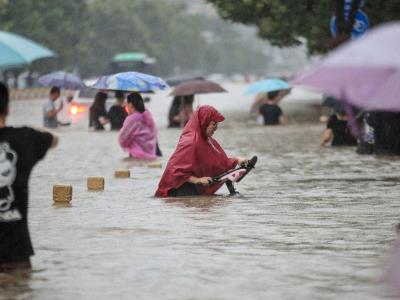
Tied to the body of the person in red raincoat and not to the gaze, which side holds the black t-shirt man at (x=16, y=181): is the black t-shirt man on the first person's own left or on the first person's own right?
on the first person's own right

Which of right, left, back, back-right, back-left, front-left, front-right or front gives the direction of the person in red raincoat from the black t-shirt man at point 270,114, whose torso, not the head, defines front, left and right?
back

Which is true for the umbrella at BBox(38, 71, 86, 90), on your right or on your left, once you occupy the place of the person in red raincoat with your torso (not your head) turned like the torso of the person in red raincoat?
on your left

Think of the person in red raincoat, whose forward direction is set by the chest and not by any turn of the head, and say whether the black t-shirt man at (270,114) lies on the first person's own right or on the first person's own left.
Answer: on the first person's own left

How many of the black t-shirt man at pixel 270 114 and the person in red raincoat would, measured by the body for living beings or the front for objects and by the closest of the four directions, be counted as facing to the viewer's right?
1

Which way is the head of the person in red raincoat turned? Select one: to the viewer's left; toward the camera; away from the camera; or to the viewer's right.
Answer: to the viewer's right

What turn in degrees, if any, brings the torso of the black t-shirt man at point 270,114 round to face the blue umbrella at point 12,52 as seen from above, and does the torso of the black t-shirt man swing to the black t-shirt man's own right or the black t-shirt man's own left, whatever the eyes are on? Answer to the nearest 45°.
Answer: approximately 180°

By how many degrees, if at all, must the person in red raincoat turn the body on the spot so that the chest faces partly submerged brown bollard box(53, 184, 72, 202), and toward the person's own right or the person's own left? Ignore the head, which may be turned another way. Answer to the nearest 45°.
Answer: approximately 180°

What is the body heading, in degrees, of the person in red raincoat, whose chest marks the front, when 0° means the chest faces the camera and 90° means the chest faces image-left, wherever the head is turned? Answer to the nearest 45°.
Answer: approximately 270°

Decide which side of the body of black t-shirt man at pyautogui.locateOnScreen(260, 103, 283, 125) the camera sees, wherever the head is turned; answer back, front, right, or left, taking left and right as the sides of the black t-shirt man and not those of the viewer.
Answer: back

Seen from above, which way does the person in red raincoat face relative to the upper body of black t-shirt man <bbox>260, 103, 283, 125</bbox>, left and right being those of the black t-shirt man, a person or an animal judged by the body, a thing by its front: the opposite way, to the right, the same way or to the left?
to the right

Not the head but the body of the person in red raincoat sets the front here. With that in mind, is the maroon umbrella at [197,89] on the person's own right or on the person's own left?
on the person's own left

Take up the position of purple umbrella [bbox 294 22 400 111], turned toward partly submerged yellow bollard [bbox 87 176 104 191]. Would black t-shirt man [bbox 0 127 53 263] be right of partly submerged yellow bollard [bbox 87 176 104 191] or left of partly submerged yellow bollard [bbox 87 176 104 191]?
left
